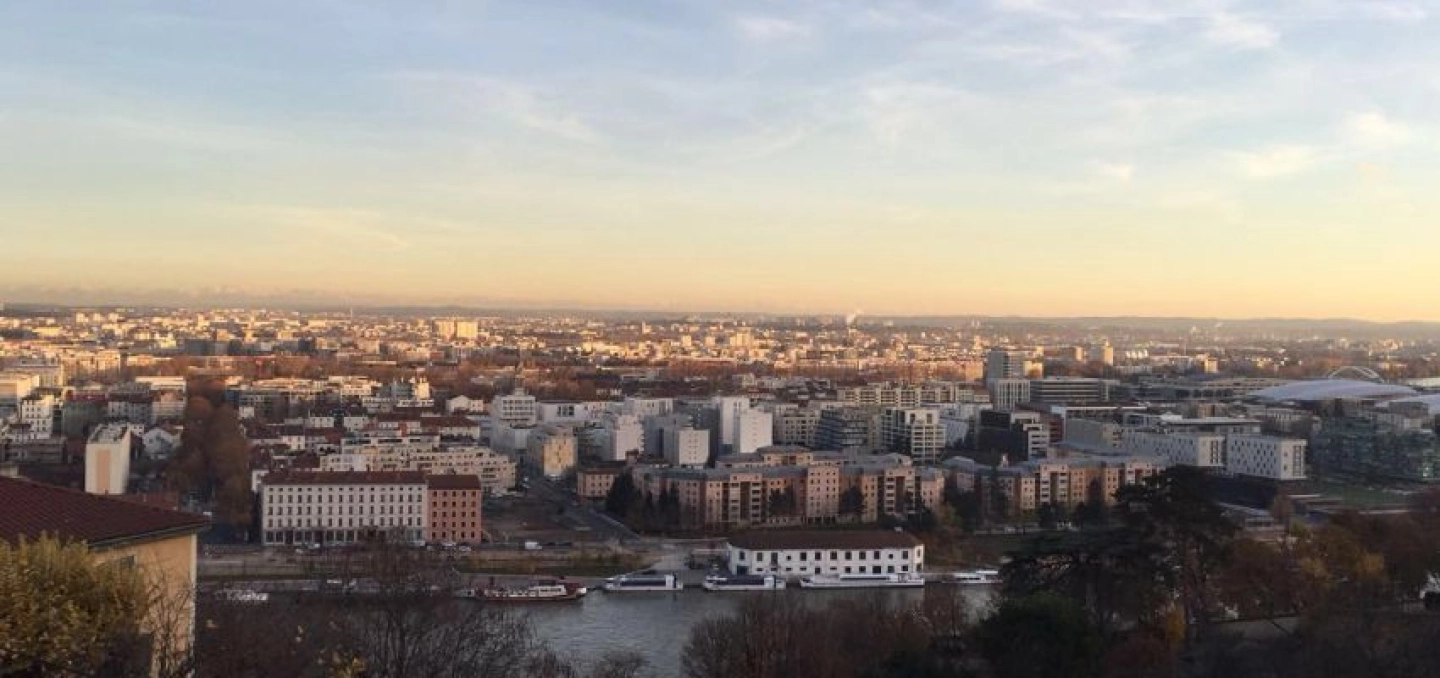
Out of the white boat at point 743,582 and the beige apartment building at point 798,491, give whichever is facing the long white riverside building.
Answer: the beige apartment building

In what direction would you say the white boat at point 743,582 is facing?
to the viewer's left

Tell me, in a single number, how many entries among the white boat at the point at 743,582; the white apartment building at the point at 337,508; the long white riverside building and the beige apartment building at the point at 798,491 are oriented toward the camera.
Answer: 3

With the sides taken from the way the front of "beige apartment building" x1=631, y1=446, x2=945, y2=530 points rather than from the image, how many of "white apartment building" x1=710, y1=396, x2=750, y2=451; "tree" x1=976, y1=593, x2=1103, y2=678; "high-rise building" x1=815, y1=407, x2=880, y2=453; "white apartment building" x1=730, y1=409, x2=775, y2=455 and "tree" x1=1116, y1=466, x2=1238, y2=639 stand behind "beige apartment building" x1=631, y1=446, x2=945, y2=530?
3

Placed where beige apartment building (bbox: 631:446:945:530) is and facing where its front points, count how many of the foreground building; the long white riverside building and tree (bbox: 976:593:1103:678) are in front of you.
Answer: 3

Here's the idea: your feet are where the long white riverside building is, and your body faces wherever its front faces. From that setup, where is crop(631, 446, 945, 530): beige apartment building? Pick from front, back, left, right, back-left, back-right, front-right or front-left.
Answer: back

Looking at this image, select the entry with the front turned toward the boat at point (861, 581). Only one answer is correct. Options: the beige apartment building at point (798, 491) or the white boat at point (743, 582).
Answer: the beige apartment building

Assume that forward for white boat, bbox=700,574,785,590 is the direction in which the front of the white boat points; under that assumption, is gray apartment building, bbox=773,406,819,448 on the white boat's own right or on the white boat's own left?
on the white boat's own right

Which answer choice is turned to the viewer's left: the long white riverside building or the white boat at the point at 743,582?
the white boat

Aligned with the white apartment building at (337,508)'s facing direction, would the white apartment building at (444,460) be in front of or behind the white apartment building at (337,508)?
behind

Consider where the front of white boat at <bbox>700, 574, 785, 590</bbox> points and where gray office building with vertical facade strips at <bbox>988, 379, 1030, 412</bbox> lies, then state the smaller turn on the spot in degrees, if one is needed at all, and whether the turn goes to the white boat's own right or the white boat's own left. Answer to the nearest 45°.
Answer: approximately 90° to the white boat's own right

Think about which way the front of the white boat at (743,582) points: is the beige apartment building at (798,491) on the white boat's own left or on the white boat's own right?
on the white boat's own right
